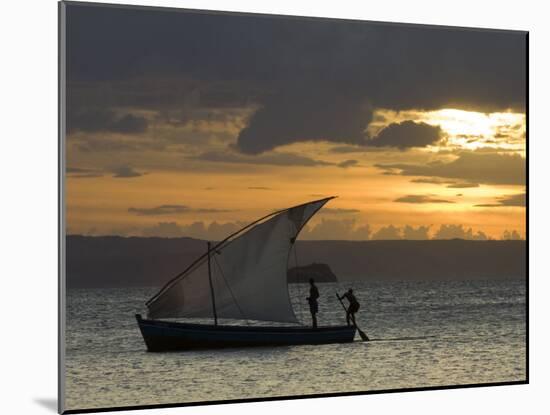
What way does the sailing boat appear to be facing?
to the viewer's left

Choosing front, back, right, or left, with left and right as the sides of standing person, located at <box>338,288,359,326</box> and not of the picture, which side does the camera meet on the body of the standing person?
left
